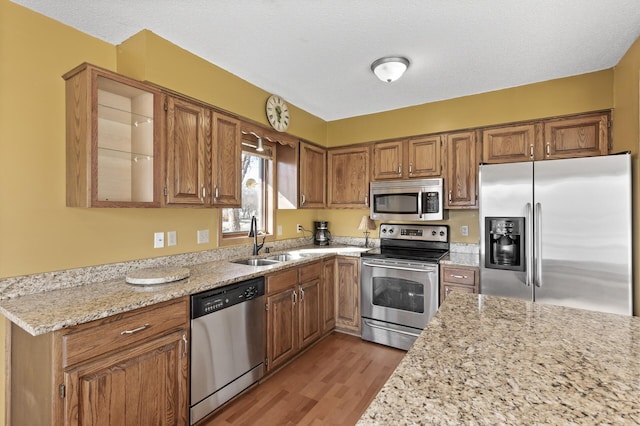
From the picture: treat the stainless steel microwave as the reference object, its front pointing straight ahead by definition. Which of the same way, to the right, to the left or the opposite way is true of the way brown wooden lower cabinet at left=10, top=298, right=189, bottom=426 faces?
to the left

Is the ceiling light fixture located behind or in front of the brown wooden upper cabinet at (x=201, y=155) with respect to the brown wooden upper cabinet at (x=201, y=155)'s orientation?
in front

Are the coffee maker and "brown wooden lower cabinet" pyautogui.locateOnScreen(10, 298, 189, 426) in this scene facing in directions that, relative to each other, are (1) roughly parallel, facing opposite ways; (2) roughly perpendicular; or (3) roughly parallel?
roughly perpendicular

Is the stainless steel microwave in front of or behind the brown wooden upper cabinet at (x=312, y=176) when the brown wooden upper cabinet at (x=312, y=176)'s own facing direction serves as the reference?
in front

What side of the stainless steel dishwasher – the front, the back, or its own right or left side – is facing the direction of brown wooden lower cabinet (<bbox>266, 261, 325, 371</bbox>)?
left

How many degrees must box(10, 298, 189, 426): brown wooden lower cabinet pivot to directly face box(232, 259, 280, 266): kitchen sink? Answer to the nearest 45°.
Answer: approximately 90° to its left

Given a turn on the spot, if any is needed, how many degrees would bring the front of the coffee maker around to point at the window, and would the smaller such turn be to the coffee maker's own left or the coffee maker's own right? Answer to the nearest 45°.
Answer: approximately 45° to the coffee maker's own right

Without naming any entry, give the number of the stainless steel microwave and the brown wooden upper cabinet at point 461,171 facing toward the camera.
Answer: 2

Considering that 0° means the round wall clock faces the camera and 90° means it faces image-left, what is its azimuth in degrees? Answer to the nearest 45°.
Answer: approximately 315°

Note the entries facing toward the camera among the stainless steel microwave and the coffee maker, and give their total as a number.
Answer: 2

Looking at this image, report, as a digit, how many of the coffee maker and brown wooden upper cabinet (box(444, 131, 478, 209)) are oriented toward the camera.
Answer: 2

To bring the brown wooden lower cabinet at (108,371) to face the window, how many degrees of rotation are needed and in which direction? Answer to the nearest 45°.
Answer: approximately 90° to its left
